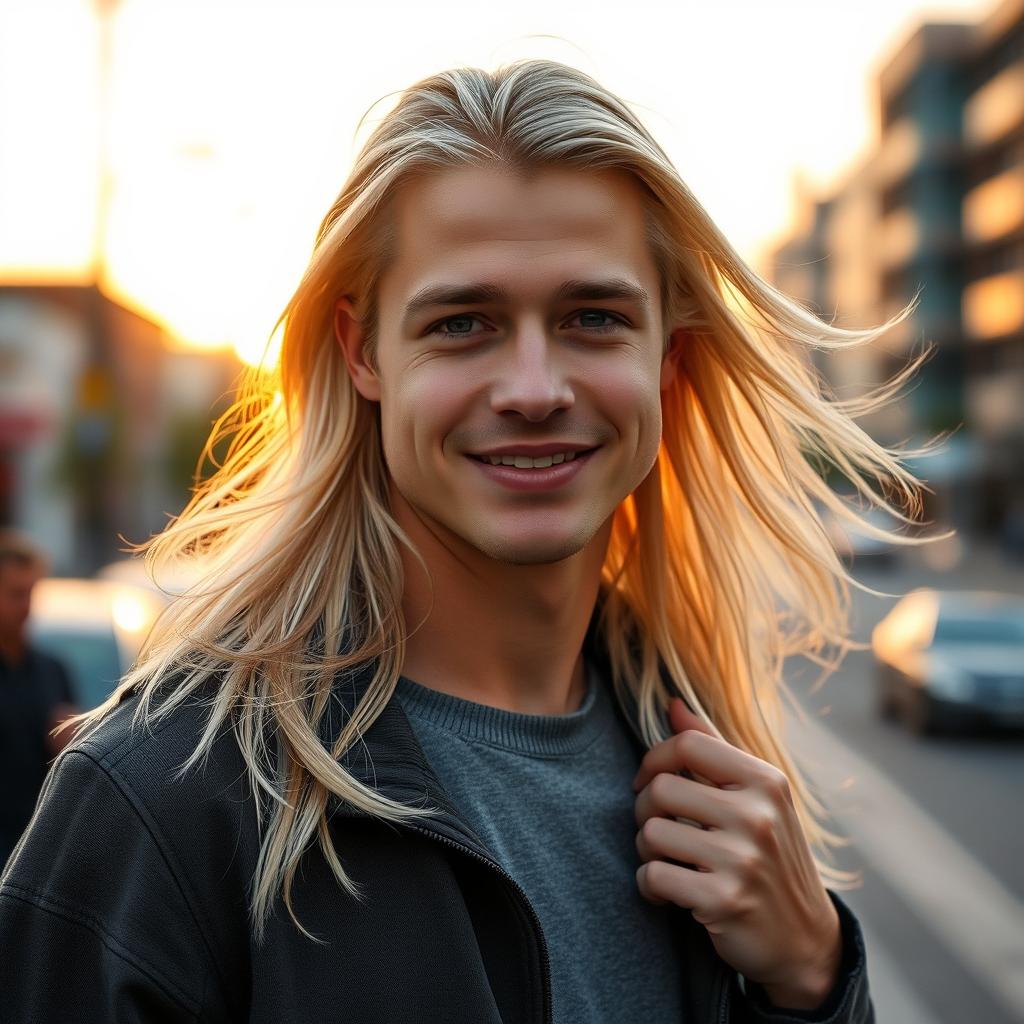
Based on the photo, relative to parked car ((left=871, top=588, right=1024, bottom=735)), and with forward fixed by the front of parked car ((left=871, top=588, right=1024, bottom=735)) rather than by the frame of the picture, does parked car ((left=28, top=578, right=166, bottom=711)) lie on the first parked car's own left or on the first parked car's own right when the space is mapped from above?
on the first parked car's own right

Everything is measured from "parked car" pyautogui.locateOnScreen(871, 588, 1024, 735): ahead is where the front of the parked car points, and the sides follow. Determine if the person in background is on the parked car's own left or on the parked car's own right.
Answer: on the parked car's own right
